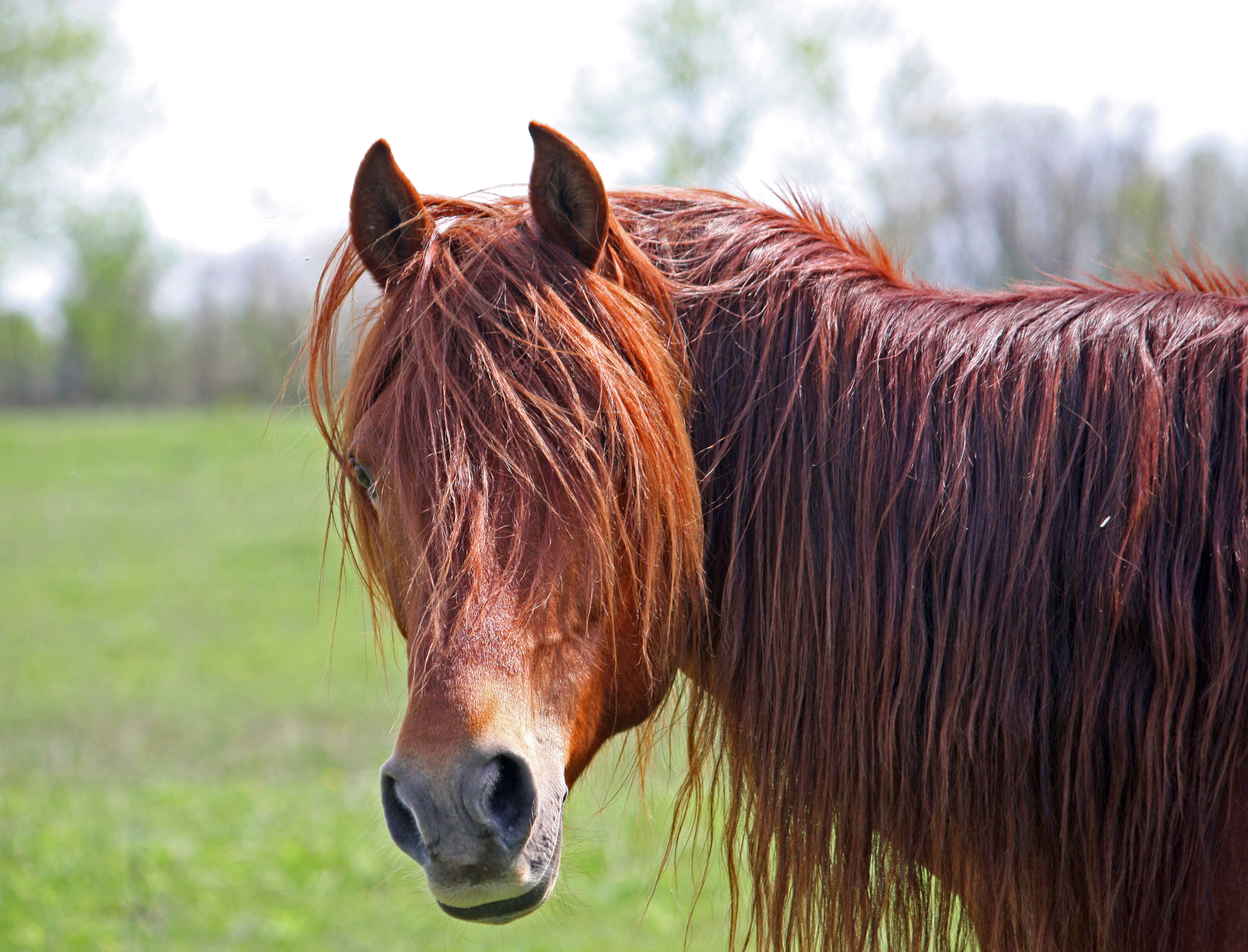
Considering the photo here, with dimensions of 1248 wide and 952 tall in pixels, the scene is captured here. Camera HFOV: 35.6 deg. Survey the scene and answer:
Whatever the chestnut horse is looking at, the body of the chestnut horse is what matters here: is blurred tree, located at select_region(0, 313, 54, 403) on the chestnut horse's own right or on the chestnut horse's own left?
on the chestnut horse's own right

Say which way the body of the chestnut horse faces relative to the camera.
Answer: to the viewer's left

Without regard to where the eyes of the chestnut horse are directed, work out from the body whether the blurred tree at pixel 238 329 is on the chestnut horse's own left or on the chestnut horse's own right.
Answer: on the chestnut horse's own right

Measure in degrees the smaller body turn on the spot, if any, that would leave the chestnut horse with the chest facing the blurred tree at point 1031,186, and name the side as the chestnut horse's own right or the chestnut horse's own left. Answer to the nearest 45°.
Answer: approximately 90° to the chestnut horse's own right
